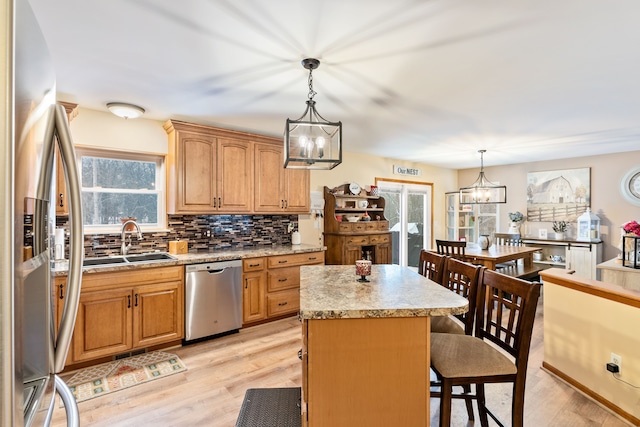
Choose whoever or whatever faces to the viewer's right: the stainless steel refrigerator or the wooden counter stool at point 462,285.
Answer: the stainless steel refrigerator

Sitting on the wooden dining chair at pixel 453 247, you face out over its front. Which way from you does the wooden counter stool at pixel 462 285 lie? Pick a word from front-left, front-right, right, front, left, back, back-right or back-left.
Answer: back-right

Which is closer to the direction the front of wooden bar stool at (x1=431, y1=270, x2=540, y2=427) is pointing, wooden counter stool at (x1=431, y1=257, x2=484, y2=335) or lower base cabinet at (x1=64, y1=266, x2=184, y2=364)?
the lower base cabinet

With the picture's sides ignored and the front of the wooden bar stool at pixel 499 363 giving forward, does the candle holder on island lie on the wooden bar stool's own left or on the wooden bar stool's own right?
on the wooden bar stool's own right

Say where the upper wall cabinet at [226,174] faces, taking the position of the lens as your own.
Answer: facing the viewer and to the right of the viewer

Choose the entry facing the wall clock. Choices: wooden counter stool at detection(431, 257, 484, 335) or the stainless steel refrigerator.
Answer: the stainless steel refrigerator

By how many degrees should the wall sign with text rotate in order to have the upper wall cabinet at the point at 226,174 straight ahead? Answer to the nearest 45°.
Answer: approximately 90° to its right

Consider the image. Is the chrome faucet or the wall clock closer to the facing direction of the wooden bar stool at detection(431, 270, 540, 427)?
the chrome faucet

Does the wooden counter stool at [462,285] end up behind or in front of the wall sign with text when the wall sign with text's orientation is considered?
in front

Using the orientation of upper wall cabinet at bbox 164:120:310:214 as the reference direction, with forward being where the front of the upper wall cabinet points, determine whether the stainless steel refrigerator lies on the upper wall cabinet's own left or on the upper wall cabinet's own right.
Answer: on the upper wall cabinet's own right

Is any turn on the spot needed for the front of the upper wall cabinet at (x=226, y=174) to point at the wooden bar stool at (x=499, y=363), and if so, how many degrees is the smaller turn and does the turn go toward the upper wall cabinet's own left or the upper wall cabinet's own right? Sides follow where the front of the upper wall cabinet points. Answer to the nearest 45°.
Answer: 0° — it already faces it

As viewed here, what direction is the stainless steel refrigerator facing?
to the viewer's right

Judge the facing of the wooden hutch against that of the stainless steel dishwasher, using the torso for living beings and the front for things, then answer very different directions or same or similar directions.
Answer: same or similar directions

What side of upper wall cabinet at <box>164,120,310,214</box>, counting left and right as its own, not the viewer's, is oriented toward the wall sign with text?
left

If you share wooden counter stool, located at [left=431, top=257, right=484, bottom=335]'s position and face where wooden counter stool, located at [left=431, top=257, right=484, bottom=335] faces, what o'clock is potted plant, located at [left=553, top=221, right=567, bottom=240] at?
The potted plant is roughly at 5 o'clock from the wooden counter stool.

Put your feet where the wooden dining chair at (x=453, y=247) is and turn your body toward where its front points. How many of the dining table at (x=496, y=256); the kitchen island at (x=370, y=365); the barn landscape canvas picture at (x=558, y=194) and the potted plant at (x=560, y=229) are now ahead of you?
3

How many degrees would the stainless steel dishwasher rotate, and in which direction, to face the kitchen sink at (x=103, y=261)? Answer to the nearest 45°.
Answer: approximately 135° to its right

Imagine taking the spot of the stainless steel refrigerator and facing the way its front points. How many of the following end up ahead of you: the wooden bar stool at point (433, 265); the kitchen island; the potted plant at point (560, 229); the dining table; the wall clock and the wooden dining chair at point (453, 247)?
6
